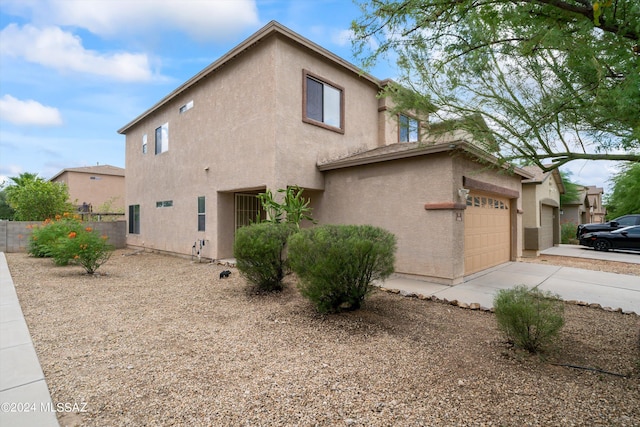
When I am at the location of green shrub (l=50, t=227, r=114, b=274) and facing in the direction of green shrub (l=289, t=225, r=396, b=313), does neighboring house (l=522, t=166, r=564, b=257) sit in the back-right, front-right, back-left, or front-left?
front-left

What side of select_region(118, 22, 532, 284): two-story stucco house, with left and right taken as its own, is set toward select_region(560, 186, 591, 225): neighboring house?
left

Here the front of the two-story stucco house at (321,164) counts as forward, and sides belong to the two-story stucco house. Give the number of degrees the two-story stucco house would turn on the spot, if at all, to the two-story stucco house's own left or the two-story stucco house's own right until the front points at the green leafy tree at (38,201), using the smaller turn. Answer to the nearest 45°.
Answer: approximately 180°

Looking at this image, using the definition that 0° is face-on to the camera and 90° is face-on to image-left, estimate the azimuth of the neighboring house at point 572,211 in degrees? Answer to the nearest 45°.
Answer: approximately 315°

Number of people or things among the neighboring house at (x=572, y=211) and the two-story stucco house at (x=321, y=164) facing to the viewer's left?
0

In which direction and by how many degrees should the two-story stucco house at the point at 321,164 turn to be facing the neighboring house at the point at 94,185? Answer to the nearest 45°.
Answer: approximately 180°

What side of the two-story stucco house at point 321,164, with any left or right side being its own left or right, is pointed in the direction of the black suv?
left

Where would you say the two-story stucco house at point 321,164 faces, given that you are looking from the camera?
facing the viewer and to the right of the viewer

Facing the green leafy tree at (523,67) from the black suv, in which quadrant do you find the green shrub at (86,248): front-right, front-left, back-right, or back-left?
front-right

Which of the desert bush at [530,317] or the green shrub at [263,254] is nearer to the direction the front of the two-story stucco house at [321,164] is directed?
the desert bush

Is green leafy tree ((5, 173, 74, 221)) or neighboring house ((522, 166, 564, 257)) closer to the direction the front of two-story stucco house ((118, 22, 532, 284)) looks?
the neighboring house

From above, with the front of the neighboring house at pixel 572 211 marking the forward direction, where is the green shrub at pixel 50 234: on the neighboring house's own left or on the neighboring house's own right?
on the neighboring house's own right

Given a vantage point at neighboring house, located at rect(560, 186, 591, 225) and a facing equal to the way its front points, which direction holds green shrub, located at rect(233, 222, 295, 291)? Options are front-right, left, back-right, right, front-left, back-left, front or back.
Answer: front-right
